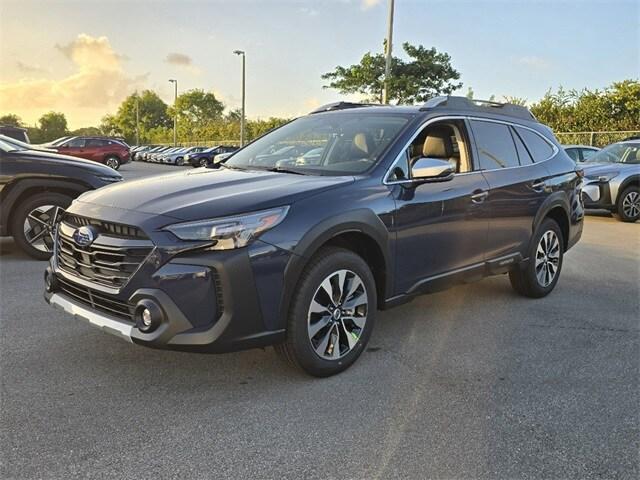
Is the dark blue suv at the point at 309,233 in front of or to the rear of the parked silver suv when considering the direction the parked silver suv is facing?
in front

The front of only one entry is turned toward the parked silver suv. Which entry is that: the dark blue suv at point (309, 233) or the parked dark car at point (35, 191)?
the parked dark car

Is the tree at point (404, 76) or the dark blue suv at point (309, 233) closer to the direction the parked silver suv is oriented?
the dark blue suv

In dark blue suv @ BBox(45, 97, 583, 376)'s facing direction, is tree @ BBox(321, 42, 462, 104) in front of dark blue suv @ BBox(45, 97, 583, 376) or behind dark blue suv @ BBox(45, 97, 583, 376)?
behind

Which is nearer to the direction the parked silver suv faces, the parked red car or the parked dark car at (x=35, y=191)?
the parked dark car

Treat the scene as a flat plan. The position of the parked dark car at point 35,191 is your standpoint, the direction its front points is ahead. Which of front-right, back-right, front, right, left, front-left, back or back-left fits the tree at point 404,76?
front-left

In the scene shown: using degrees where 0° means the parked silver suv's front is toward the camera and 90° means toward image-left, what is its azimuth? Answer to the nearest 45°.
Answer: approximately 45°

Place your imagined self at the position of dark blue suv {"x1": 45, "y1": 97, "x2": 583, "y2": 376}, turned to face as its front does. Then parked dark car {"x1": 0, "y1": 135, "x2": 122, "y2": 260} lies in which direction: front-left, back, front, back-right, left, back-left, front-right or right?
right

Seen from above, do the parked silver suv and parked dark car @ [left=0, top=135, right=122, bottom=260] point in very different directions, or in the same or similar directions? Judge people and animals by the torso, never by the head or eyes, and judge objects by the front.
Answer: very different directions

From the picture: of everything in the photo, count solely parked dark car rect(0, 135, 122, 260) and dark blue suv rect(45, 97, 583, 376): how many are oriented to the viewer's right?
1

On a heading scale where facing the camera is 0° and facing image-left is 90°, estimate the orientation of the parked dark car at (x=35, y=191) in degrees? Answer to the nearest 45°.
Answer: approximately 270°

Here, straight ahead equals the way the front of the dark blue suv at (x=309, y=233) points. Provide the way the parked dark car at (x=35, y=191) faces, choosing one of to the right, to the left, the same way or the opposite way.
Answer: the opposite way

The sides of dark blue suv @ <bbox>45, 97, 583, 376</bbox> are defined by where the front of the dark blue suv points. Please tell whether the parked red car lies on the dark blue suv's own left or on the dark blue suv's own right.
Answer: on the dark blue suv's own right
